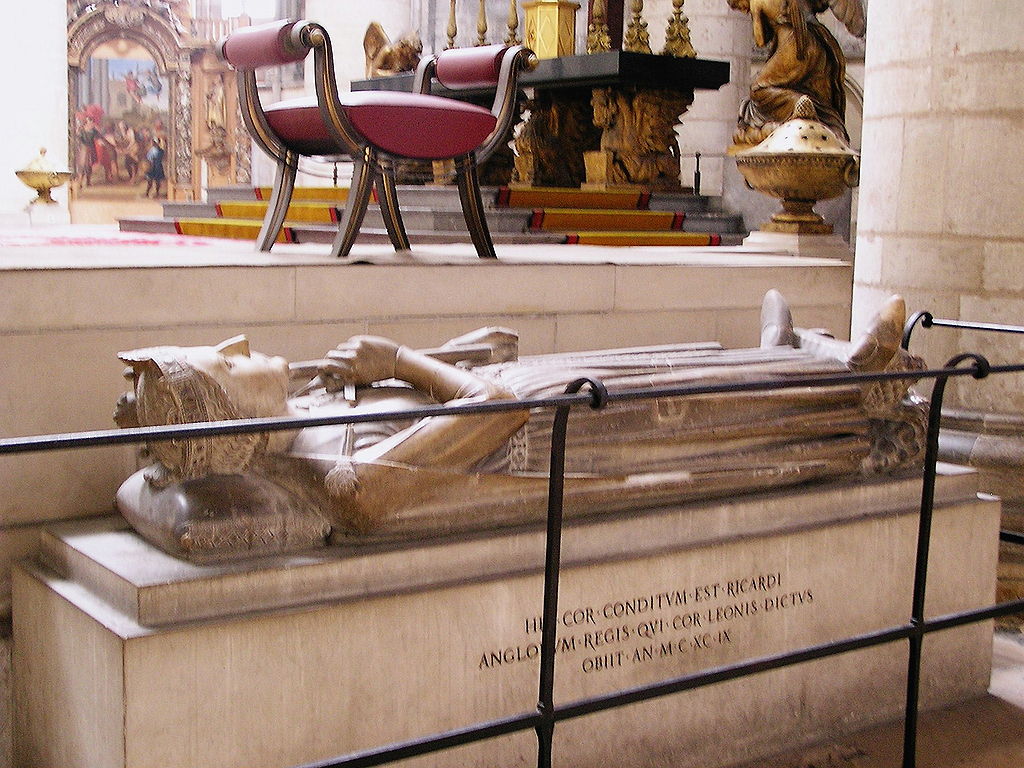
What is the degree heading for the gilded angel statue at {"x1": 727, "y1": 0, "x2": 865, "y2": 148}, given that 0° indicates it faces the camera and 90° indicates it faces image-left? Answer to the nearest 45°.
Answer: approximately 45°

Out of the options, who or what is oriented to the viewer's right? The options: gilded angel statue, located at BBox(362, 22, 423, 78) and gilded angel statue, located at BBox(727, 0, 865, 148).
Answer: gilded angel statue, located at BBox(362, 22, 423, 78)

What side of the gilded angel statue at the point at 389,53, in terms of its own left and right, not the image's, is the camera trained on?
right

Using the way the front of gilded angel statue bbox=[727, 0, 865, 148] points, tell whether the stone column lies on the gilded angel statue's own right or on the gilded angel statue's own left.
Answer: on the gilded angel statue's own left

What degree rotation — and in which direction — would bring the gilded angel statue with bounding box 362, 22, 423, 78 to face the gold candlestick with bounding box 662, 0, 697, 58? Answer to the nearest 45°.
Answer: approximately 45° to its right

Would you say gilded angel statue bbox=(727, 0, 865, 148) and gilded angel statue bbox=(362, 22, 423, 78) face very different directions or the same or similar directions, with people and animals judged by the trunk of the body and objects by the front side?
very different directions

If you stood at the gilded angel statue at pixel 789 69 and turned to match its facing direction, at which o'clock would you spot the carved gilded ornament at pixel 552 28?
The carved gilded ornament is roughly at 1 o'clock from the gilded angel statue.

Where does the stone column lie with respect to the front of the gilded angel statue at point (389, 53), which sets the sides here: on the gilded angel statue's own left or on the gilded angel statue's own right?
on the gilded angel statue's own right

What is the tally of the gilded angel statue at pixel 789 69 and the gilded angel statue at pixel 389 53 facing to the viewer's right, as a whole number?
1

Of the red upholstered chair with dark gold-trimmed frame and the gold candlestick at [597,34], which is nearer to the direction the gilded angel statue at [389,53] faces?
the gold candlestick

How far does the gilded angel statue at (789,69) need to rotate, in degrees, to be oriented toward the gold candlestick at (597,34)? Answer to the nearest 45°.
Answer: approximately 45° to its right
